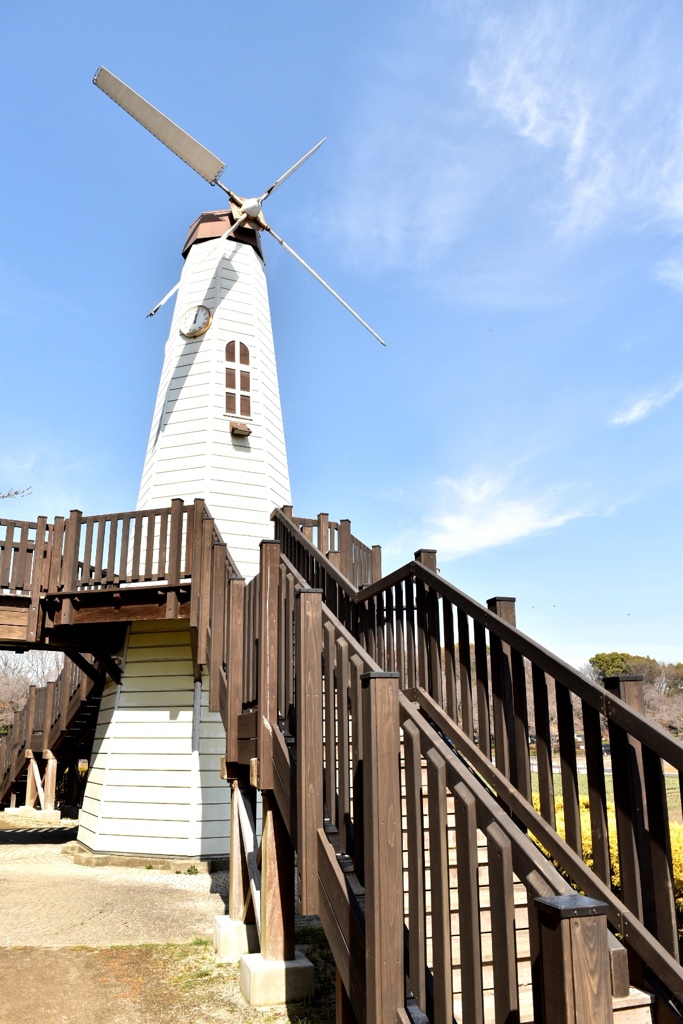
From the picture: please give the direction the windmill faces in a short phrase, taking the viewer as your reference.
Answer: facing the viewer and to the right of the viewer

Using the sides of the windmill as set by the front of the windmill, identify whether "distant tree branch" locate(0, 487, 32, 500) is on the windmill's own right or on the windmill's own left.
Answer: on the windmill's own right

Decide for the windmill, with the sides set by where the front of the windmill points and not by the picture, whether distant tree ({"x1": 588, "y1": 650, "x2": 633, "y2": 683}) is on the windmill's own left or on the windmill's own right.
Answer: on the windmill's own left

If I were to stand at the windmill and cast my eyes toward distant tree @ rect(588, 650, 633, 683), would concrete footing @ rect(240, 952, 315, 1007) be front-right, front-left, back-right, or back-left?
back-right

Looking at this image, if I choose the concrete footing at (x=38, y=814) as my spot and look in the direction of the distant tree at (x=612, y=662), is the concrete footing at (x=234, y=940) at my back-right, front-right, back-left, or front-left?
back-right

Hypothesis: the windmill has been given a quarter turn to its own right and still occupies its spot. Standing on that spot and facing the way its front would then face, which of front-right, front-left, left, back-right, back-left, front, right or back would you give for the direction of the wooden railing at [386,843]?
front-left

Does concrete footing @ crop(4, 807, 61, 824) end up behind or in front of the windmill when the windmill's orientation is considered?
behind
